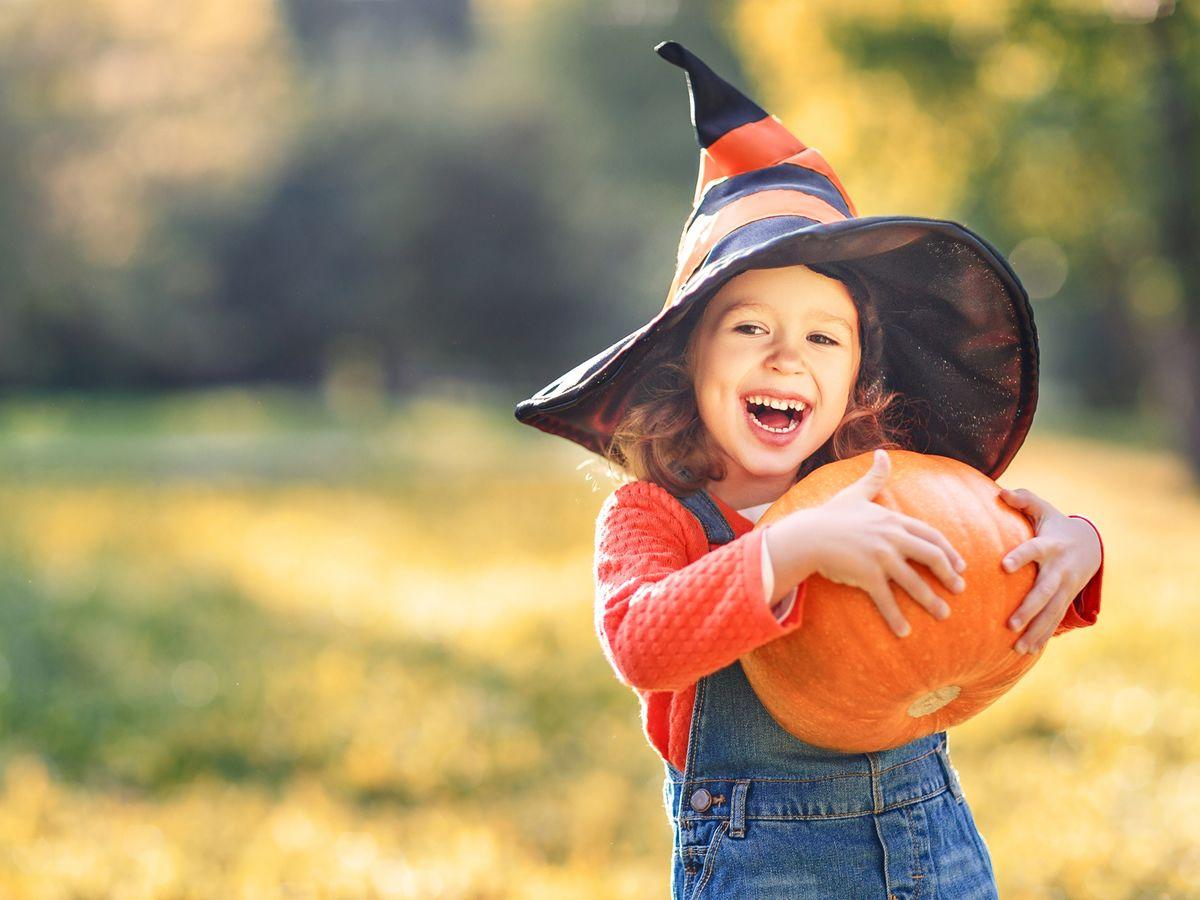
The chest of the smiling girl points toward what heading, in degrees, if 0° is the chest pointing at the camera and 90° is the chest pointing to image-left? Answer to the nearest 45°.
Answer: approximately 315°
